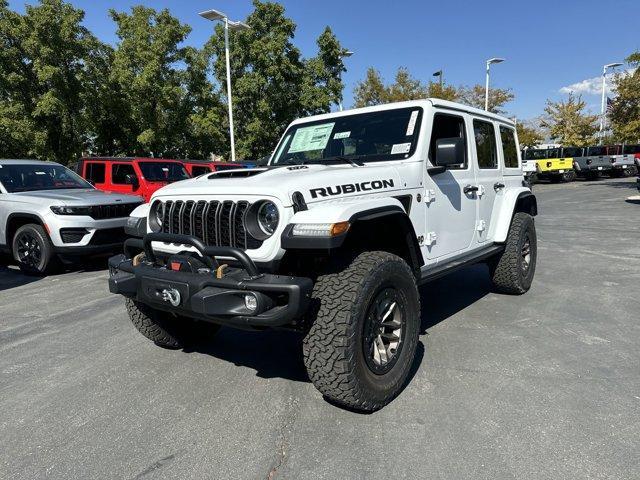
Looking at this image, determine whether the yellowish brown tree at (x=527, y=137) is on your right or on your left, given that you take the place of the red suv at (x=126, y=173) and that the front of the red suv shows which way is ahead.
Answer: on your left

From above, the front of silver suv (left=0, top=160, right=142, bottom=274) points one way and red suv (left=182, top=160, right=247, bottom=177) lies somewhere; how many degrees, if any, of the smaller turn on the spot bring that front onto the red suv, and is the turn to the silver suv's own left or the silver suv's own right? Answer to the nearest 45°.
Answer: approximately 90° to the silver suv's own left

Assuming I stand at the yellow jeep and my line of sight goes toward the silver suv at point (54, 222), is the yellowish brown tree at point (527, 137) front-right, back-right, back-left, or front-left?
back-right

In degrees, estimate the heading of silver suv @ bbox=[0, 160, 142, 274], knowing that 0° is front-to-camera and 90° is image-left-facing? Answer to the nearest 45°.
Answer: approximately 315°

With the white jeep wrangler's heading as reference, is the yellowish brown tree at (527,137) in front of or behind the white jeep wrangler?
behind

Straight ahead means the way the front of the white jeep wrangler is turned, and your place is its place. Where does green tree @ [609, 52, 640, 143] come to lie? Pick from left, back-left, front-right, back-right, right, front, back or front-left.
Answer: back

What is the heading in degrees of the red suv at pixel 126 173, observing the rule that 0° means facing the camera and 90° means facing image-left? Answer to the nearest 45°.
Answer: approximately 315°
